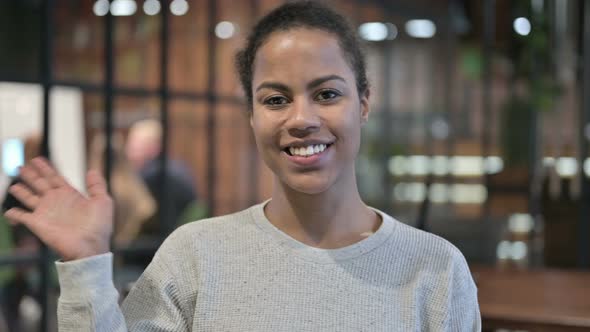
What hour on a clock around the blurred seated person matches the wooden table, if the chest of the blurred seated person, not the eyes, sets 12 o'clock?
The wooden table is roughly at 8 o'clock from the blurred seated person.

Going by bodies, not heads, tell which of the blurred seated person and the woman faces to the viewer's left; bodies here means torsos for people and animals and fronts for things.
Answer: the blurred seated person

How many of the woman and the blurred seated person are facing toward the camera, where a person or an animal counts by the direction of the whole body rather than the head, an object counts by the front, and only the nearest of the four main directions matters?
1

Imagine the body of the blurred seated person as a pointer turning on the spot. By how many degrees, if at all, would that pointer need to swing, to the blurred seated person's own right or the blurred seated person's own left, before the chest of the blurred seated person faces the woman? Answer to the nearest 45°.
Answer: approximately 90° to the blurred seated person's own left

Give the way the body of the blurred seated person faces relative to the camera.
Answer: to the viewer's left

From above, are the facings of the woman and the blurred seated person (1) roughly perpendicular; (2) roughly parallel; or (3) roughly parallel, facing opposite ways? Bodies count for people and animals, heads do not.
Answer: roughly perpendicular

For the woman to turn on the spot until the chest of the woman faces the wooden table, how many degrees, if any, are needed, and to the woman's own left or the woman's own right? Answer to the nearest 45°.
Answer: approximately 135° to the woman's own left

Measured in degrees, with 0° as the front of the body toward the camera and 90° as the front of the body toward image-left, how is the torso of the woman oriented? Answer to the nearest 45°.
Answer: approximately 0°

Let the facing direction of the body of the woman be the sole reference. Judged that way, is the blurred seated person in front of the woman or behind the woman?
behind
